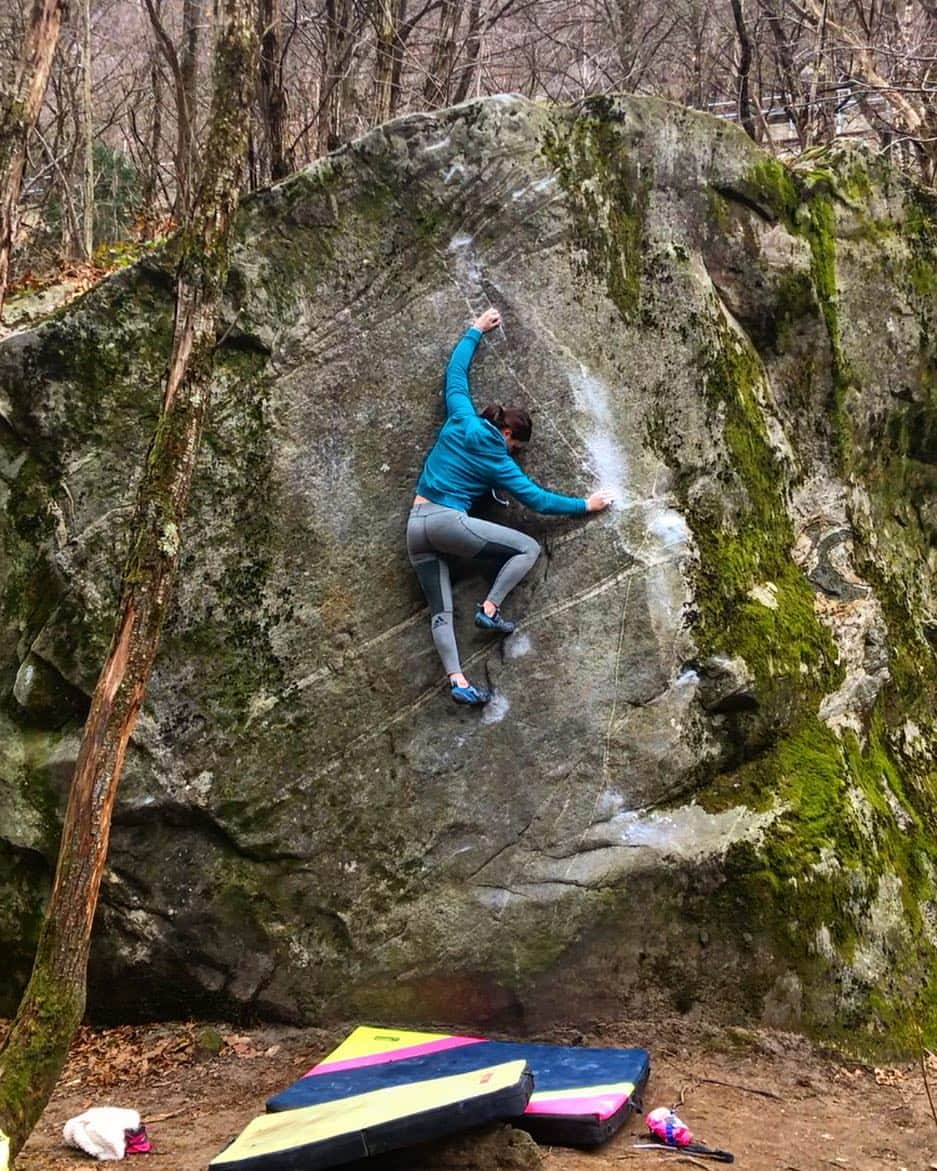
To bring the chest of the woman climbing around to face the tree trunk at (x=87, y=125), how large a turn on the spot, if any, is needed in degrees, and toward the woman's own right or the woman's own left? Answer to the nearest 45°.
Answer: approximately 45° to the woman's own left

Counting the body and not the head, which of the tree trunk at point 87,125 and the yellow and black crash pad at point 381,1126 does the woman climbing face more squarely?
the tree trunk

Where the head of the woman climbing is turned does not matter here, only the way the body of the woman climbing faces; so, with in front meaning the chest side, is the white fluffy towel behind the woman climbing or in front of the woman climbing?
behind

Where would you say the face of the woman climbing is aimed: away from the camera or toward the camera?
away from the camera

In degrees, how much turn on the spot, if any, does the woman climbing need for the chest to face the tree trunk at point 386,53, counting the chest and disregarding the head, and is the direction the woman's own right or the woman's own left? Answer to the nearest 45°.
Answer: approximately 45° to the woman's own left

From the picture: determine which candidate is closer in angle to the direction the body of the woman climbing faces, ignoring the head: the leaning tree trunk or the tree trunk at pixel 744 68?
the tree trunk

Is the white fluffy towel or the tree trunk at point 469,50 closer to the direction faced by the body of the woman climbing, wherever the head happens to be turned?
the tree trunk

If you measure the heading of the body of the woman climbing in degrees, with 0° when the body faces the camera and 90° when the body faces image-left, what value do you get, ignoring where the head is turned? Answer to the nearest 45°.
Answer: approximately 225°
